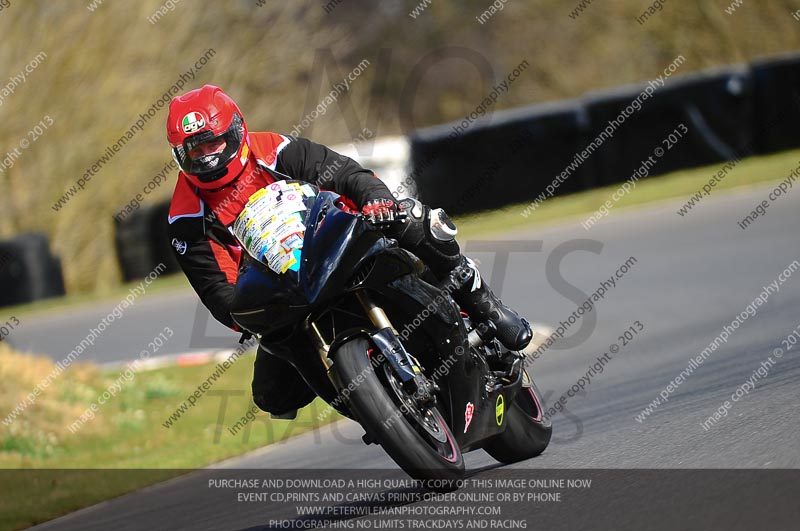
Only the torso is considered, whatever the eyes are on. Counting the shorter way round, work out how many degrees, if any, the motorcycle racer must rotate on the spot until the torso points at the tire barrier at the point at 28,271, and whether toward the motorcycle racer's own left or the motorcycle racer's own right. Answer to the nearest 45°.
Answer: approximately 135° to the motorcycle racer's own right

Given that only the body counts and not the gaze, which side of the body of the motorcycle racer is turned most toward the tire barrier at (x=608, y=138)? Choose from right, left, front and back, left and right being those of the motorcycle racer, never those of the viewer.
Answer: back

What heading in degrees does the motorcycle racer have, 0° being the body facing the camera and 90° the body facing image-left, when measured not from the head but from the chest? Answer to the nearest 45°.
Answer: approximately 45°

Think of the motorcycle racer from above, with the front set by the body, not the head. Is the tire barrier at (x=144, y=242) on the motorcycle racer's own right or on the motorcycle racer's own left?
on the motorcycle racer's own right

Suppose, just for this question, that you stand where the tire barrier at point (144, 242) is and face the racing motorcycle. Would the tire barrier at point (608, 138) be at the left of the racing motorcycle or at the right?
left
